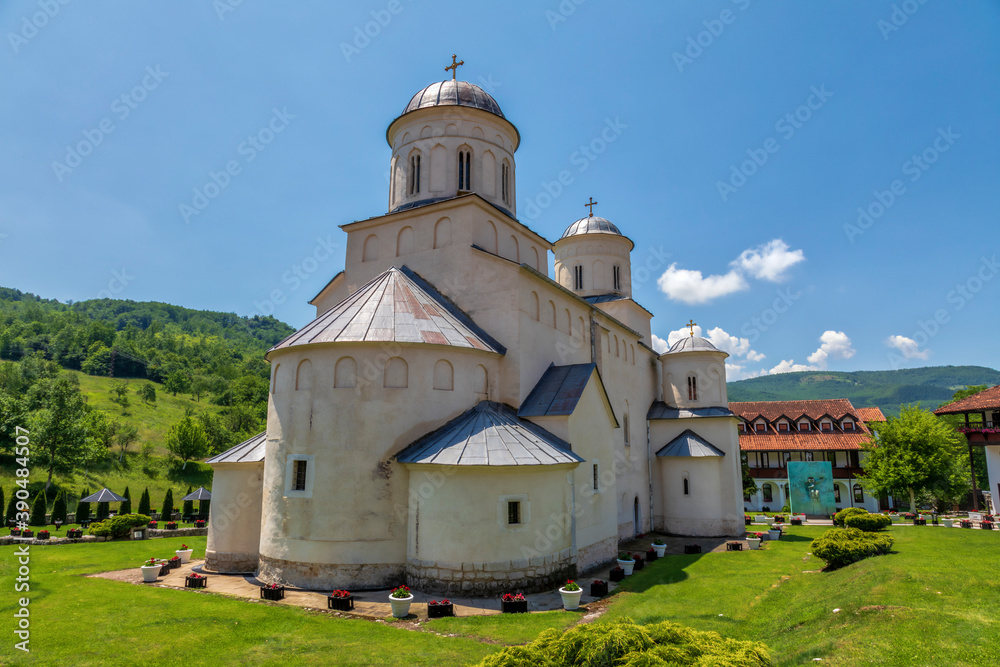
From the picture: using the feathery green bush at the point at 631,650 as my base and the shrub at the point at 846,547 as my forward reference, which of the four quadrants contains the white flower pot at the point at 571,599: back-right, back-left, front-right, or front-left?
front-left

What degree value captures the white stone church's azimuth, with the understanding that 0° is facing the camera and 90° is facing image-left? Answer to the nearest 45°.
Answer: approximately 225°

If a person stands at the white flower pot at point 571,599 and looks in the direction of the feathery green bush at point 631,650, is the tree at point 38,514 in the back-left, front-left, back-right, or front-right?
back-right

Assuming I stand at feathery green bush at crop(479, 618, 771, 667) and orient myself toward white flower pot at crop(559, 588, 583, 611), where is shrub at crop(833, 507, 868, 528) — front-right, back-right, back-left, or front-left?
front-right

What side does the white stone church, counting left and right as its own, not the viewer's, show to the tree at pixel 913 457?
front

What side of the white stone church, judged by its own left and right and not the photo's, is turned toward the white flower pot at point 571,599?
right

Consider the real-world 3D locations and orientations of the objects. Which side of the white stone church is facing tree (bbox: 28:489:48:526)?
left

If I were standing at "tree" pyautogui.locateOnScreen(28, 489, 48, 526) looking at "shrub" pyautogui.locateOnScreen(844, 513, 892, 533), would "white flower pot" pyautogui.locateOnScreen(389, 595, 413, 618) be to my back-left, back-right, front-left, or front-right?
front-right

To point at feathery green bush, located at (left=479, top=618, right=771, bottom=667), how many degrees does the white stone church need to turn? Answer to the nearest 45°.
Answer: approximately 135° to its right

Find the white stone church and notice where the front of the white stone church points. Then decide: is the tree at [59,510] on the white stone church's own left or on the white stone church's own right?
on the white stone church's own left
